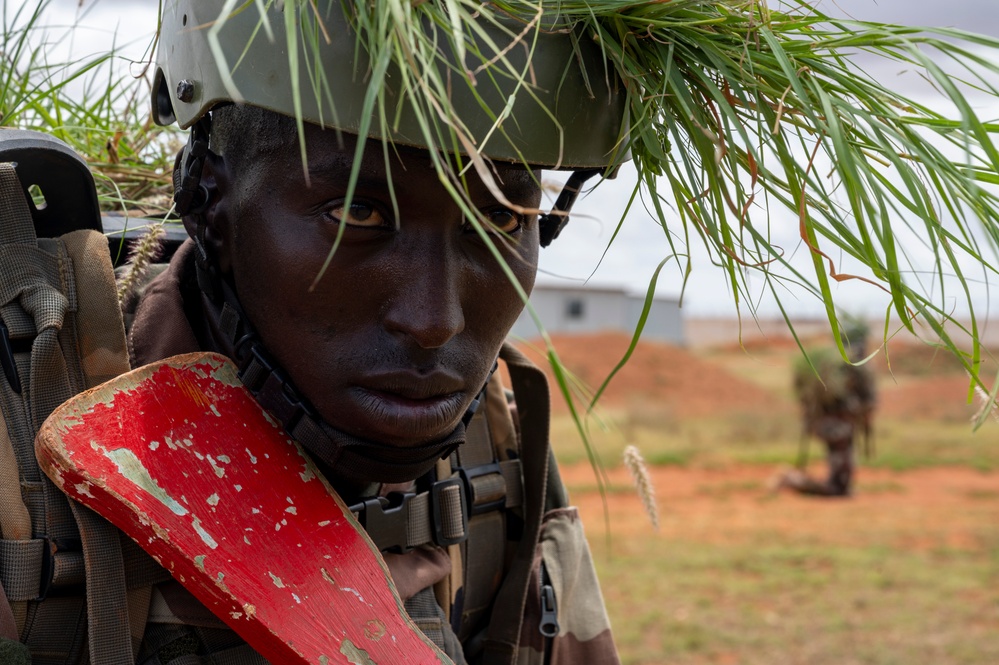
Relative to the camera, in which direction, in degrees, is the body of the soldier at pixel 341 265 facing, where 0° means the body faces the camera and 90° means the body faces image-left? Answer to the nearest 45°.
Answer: approximately 315°

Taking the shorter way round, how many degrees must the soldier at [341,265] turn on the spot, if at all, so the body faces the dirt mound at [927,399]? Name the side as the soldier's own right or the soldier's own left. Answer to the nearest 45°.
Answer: approximately 90° to the soldier's own left

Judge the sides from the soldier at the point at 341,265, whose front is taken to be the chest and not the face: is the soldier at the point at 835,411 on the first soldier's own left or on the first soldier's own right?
on the first soldier's own left
